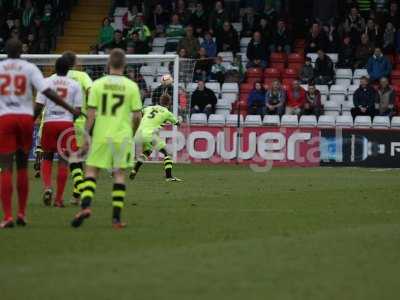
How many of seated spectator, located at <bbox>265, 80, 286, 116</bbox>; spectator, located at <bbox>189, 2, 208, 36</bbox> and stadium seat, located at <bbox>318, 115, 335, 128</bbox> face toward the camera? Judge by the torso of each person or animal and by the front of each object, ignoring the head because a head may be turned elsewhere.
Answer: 3

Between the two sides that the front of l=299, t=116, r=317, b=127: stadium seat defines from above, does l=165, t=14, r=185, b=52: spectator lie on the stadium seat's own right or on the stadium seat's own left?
on the stadium seat's own right

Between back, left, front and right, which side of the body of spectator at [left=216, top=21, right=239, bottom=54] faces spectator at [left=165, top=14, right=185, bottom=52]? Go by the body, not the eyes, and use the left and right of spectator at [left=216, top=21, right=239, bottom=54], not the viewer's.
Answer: right

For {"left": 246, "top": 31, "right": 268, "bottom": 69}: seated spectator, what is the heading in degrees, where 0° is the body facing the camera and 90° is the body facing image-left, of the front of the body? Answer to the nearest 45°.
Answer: approximately 0°

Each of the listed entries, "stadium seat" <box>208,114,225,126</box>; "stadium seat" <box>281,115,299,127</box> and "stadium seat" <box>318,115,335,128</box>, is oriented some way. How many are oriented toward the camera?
3

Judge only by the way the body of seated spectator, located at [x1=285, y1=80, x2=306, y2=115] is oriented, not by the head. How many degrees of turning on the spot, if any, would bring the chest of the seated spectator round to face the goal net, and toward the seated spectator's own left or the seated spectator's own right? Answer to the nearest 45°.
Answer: approximately 90° to the seated spectator's own right

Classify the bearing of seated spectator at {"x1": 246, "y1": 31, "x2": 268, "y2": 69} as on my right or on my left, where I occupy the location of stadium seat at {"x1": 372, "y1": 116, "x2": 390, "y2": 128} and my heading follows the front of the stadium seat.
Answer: on my right

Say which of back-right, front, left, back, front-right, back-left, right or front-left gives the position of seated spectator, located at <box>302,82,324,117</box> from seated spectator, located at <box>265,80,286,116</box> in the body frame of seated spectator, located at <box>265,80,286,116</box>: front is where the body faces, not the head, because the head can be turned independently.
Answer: left
